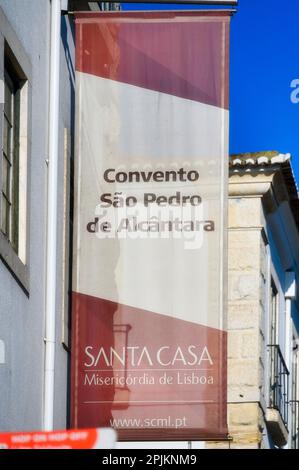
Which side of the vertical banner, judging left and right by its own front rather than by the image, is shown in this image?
front

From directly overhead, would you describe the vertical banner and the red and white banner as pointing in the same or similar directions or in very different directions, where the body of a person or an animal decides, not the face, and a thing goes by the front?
same or similar directions

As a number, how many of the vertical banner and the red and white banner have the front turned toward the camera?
2

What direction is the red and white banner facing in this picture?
toward the camera
